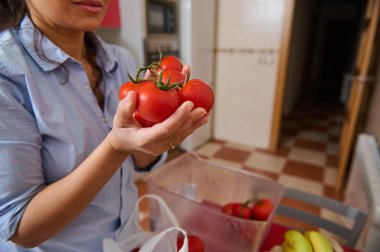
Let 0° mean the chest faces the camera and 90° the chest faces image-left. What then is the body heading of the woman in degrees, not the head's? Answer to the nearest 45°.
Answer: approximately 315°

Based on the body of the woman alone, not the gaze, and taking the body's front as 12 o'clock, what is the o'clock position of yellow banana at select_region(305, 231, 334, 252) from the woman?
The yellow banana is roughly at 11 o'clock from the woman.

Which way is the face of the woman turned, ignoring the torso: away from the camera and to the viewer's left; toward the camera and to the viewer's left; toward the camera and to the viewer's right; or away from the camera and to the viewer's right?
toward the camera and to the viewer's right
